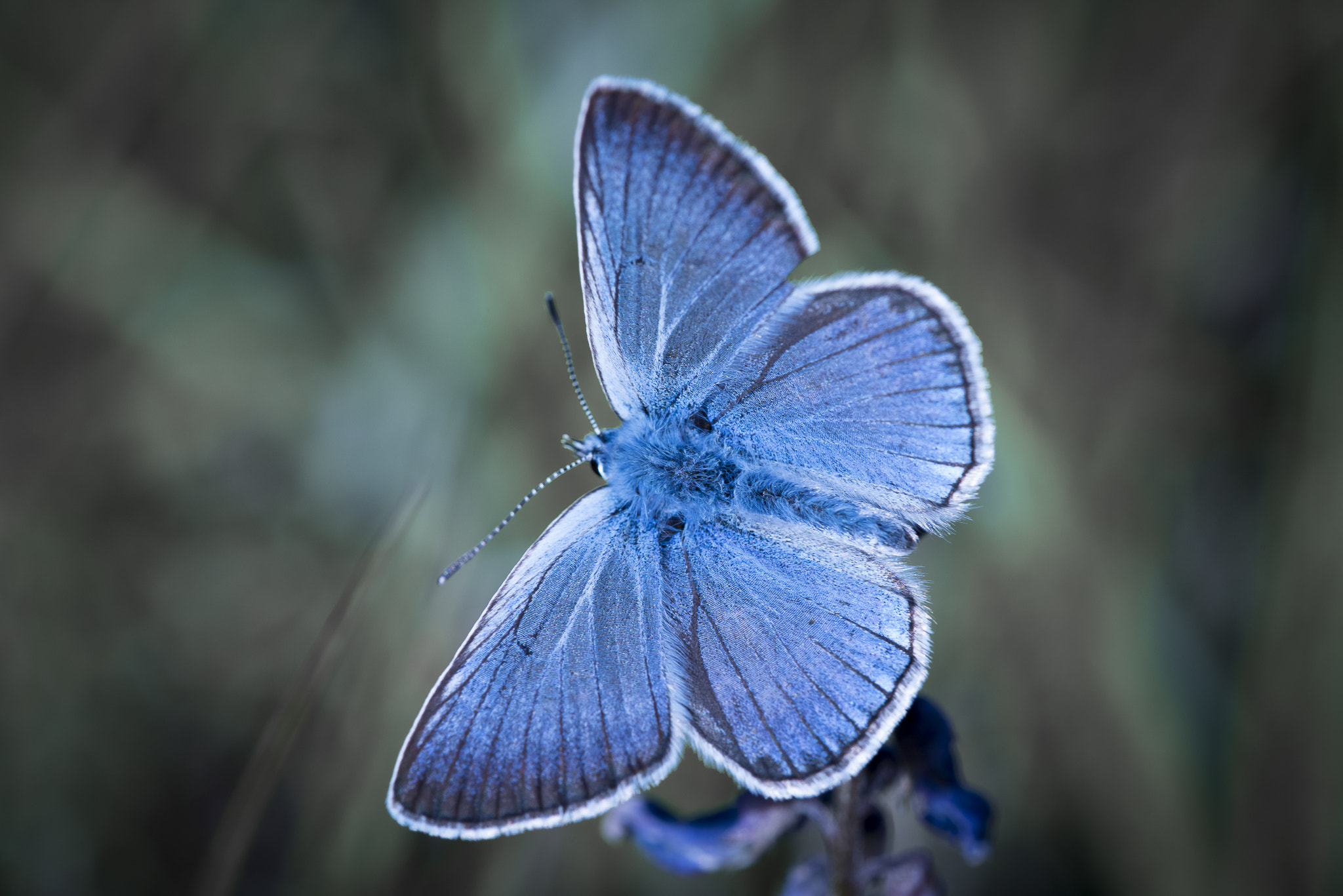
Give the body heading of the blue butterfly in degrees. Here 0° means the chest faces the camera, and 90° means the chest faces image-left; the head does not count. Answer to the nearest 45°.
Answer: approximately 90°
